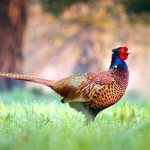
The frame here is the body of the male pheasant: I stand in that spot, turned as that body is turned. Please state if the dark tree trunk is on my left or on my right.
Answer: on my left

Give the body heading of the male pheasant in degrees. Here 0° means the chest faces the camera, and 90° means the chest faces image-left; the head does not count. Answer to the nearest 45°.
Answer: approximately 270°
